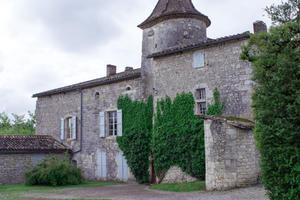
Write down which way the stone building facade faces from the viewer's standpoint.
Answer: facing the viewer and to the left of the viewer

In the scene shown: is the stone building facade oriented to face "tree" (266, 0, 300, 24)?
no

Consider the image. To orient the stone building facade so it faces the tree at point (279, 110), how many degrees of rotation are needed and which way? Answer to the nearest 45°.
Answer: approximately 45° to its left
